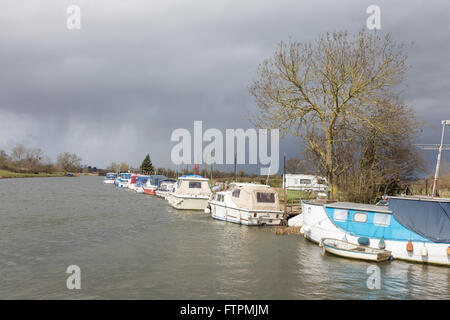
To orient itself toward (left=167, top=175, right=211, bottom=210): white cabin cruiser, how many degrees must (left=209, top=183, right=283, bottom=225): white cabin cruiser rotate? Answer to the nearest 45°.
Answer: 0° — it already faces it

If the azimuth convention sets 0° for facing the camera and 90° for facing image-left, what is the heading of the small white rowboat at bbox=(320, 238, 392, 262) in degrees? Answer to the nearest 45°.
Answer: approximately 135°

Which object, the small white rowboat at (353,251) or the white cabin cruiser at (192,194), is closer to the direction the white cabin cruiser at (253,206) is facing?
the white cabin cruiser

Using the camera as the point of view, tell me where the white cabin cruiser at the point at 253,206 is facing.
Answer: facing away from the viewer and to the left of the viewer

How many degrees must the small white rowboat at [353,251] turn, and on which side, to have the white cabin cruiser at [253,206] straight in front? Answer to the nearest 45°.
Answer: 0° — it already faces it
